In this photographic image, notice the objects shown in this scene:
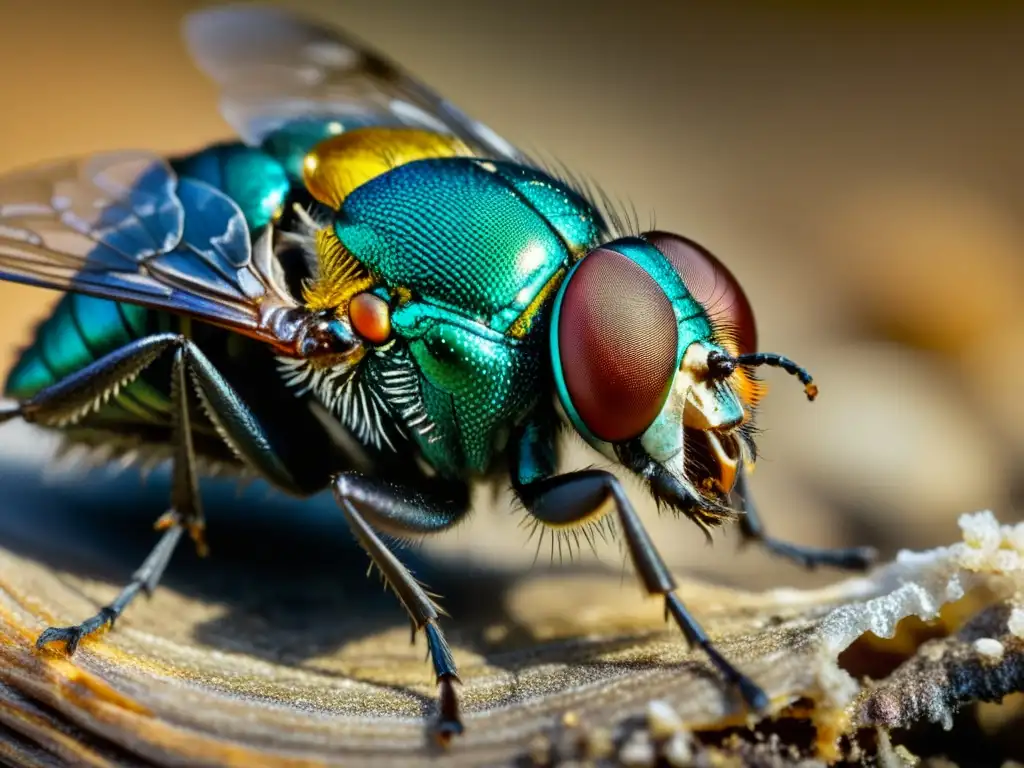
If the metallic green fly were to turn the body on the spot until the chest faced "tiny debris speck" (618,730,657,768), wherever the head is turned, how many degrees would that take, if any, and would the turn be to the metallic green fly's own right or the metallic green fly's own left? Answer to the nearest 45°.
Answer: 0° — it already faces it

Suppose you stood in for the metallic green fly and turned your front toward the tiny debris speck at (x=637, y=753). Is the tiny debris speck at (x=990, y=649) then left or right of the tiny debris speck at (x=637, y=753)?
left

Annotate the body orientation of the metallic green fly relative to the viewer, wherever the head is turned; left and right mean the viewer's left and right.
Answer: facing the viewer and to the right of the viewer

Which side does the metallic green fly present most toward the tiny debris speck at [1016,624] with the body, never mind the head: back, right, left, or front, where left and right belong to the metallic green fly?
front

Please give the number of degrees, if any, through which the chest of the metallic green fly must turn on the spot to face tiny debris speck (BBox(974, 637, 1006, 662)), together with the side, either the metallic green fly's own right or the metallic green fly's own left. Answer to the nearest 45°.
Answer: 0° — it already faces it
